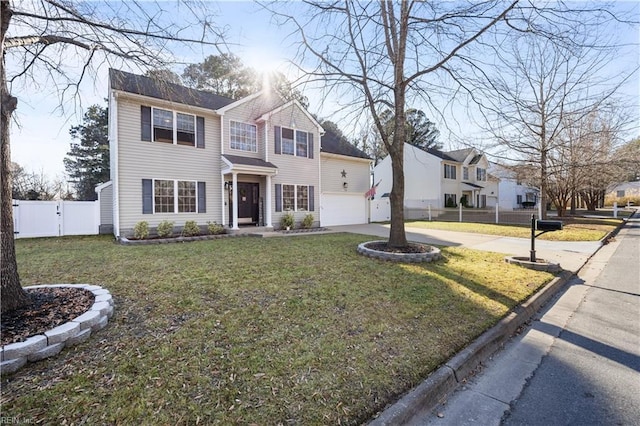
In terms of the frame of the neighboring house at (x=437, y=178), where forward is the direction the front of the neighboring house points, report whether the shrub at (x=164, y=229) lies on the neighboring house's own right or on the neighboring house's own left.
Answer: on the neighboring house's own right

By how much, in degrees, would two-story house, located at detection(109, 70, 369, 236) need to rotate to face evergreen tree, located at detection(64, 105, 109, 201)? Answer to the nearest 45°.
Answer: approximately 180°

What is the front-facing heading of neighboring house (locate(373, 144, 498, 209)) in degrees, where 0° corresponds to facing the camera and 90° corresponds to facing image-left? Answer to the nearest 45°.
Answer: approximately 315°

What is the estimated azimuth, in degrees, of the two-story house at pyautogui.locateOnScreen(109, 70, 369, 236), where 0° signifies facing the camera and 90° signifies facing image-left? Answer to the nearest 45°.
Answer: approximately 315°

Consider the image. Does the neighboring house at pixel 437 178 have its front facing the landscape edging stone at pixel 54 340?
no

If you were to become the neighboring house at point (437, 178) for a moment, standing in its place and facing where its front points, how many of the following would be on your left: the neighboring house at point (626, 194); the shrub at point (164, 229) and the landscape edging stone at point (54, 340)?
1

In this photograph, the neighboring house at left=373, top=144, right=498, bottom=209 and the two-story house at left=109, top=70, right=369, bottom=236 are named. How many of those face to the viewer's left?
0

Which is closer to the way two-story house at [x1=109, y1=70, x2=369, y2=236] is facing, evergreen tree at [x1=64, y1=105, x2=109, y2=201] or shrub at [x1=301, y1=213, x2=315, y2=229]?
the shrub

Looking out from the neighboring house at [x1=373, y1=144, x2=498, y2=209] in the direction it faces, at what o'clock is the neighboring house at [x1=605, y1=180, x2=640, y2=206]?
the neighboring house at [x1=605, y1=180, x2=640, y2=206] is roughly at 9 o'clock from the neighboring house at [x1=373, y1=144, x2=498, y2=209].

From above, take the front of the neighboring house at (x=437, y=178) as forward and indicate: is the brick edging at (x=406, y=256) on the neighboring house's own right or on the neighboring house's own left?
on the neighboring house's own right

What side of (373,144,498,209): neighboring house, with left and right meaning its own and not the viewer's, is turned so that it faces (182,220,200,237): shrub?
right

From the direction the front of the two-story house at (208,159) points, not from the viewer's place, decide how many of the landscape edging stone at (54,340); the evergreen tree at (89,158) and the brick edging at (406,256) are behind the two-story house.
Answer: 1

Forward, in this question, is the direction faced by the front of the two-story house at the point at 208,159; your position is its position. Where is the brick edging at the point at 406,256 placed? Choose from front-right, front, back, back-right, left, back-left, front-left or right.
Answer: front

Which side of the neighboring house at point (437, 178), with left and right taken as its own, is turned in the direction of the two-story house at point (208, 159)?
right
